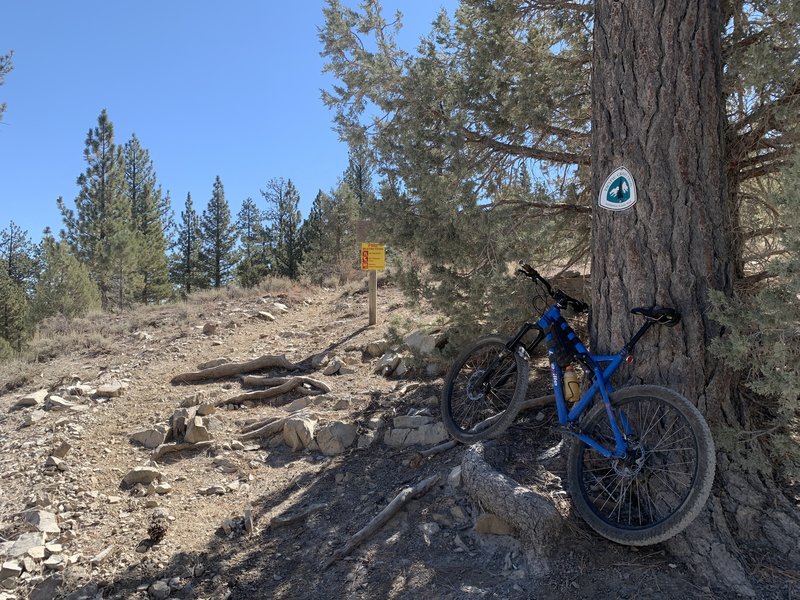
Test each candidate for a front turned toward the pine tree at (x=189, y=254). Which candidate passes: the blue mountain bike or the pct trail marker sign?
the blue mountain bike

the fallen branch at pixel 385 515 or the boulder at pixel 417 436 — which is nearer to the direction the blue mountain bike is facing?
the boulder

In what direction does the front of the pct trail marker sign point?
toward the camera

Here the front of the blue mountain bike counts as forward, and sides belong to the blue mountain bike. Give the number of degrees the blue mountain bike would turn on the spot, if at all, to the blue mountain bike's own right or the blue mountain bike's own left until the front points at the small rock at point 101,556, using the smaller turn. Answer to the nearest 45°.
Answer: approximately 45° to the blue mountain bike's own left

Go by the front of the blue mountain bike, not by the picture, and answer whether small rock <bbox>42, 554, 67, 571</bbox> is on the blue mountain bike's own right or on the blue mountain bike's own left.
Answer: on the blue mountain bike's own left

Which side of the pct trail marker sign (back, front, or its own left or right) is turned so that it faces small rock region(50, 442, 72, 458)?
right

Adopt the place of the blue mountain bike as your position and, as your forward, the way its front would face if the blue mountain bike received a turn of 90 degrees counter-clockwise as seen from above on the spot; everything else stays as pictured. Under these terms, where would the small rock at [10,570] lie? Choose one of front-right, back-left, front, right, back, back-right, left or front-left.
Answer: front-right

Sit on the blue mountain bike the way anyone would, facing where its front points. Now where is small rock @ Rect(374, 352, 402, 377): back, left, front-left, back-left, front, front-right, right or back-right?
front

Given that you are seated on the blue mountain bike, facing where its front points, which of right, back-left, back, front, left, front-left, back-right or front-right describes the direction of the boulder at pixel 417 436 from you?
front

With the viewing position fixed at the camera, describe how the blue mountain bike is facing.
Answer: facing away from the viewer and to the left of the viewer

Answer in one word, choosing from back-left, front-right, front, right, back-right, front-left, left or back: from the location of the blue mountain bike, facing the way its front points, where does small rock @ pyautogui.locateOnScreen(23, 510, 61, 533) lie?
front-left

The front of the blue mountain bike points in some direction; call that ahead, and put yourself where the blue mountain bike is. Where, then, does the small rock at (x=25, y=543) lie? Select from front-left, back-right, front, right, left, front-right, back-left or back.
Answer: front-left

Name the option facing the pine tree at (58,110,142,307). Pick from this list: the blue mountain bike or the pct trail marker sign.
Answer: the blue mountain bike

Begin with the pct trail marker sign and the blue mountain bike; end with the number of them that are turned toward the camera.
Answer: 1

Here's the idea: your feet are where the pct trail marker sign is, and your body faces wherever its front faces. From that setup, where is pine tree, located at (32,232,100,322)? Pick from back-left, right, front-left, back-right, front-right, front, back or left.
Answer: back-right

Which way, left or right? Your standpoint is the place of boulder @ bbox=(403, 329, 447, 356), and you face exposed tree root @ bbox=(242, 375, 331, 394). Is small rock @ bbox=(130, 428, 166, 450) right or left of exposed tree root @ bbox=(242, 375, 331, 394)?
left
